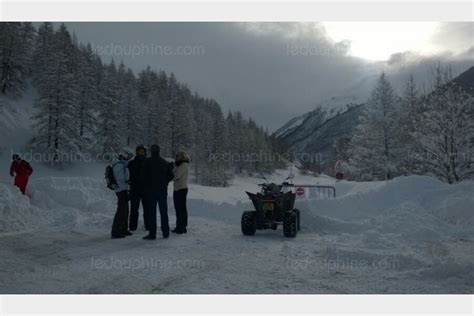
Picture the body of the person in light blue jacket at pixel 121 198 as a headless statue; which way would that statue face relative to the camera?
to the viewer's right

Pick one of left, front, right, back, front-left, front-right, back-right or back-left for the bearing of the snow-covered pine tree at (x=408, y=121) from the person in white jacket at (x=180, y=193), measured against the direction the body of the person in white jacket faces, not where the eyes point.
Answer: back-right

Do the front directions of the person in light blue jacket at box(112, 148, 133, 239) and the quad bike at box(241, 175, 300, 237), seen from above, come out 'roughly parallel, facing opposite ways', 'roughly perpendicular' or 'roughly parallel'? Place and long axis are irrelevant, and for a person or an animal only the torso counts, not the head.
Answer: roughly perpendicular

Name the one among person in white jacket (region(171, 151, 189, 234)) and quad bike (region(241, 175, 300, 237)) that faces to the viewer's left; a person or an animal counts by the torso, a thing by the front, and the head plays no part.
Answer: the person in white jacket

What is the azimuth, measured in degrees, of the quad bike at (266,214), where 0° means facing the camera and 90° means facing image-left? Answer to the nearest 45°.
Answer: approximately 180°

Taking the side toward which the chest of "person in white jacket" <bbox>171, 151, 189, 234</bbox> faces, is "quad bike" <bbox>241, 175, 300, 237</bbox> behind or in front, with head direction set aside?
behind

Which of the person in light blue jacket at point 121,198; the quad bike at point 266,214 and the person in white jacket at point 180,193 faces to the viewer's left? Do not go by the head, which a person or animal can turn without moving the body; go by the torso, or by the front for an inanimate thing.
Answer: the person in white jacket at point 180,193

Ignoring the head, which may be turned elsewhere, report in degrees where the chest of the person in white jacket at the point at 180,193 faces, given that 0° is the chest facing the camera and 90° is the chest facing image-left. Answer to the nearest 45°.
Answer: approximately 90°

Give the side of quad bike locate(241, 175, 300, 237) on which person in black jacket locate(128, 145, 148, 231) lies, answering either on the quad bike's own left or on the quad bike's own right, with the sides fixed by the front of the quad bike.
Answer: on the quad bike's own left

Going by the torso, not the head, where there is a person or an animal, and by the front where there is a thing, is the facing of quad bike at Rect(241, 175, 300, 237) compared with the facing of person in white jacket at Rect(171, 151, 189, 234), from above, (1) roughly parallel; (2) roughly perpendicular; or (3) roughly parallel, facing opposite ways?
roughly perpendicular

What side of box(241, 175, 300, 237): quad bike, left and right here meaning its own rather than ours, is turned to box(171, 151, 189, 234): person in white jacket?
left
